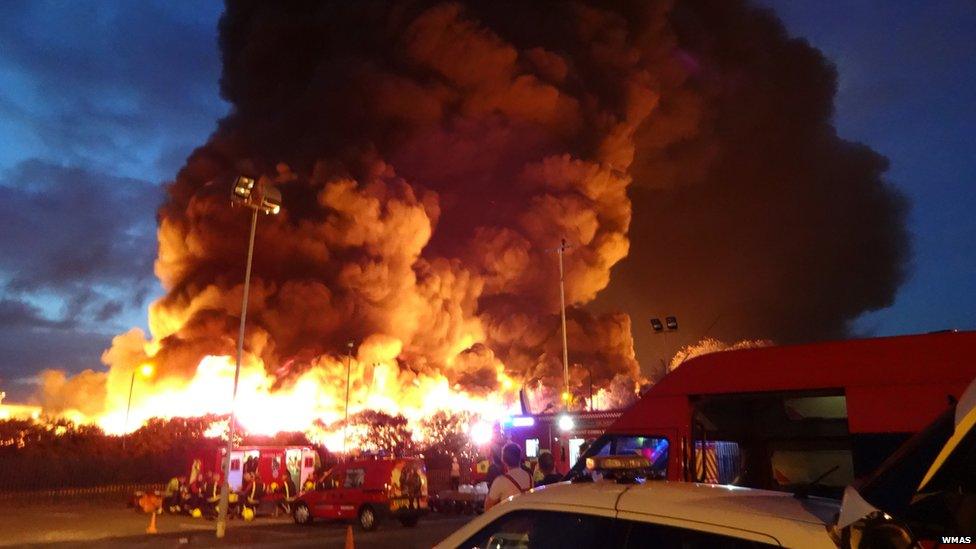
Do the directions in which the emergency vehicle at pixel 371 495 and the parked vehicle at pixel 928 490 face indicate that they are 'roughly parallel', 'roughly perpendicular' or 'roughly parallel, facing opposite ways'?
roughly parallel

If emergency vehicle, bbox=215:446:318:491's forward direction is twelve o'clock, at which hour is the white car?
The white car is roughly at 6 o'clock from the emergency vehicle.

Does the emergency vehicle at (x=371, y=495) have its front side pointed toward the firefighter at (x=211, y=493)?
yes

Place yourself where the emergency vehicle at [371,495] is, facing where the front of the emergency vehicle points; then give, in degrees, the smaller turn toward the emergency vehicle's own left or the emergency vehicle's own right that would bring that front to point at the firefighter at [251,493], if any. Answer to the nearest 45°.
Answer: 0° — it already faces them

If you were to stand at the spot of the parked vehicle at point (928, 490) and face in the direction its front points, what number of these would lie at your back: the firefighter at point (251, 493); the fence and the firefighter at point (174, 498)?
0

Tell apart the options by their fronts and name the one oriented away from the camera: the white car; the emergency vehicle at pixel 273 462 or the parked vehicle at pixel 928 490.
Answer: the emergency vehicle

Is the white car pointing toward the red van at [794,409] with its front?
no

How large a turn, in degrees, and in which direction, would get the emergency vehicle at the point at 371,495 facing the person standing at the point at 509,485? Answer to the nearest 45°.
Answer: approximately 135° to its left

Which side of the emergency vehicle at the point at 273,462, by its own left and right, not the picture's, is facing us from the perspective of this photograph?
back

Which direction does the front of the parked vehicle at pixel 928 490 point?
to the viewer's left

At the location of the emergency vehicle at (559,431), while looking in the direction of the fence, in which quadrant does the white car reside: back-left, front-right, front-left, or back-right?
back-left

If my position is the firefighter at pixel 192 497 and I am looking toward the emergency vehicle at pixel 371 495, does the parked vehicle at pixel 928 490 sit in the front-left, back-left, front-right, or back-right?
front-right

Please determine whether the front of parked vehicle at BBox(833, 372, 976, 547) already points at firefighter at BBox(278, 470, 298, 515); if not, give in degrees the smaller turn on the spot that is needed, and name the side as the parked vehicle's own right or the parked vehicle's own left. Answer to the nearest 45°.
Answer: approximately 45° to the parked vehicle's own right

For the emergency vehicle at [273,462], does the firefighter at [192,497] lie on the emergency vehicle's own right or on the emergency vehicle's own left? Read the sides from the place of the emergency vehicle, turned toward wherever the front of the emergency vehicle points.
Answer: on the emergency vehicle's own left

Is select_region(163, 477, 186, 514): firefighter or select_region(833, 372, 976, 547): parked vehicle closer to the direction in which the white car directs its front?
the firefighter

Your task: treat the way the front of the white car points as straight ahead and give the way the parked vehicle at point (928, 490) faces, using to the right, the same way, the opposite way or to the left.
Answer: the same way
